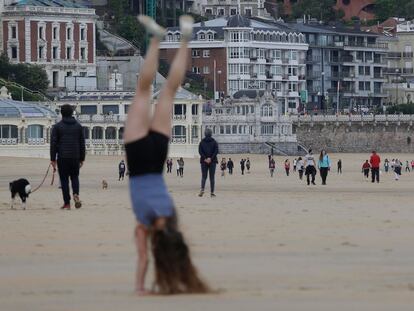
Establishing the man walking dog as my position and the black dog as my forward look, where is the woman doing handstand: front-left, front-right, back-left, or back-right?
back-left

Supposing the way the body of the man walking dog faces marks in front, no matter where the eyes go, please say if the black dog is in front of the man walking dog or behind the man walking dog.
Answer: in front
